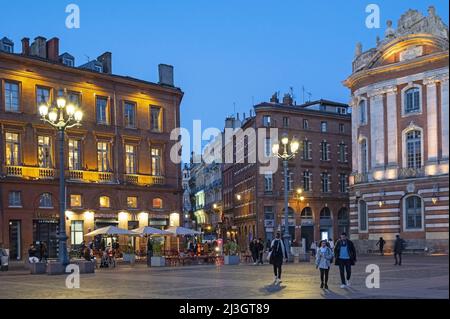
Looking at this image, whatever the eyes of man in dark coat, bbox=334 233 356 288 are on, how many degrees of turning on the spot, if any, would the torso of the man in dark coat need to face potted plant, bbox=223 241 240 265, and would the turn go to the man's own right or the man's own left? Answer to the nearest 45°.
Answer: approximately 180°

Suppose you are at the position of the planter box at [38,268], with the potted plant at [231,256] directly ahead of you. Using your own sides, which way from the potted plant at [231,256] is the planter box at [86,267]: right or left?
right

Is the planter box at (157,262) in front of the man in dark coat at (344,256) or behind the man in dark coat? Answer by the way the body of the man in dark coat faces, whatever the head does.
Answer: behind

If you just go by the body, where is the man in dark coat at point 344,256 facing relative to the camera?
toward the camera
